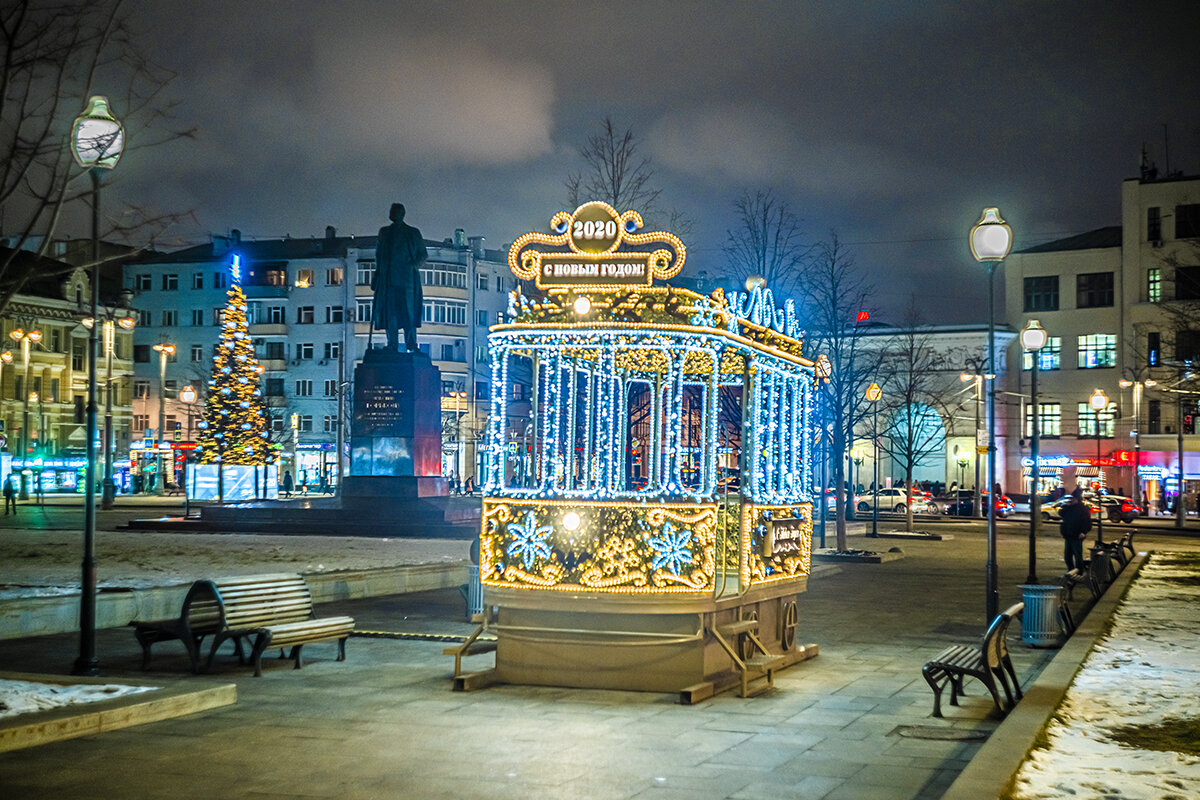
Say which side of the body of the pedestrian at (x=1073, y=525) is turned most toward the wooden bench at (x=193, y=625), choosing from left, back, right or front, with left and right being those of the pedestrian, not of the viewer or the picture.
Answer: front

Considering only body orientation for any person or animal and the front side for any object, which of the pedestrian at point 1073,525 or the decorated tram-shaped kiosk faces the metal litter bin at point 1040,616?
the pedestrian

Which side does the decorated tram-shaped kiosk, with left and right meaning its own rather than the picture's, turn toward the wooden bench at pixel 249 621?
right

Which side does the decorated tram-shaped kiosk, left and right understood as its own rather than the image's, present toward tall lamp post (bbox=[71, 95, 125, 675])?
right

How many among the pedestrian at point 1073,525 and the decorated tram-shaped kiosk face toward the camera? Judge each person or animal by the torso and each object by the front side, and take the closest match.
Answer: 2

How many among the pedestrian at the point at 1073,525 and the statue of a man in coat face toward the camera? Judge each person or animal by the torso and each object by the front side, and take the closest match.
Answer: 2

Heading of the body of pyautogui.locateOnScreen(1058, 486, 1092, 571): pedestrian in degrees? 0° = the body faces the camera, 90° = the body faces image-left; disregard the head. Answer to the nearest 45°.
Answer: approximately 0°

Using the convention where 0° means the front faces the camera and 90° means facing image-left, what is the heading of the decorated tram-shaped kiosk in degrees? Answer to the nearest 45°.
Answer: approximately 0°
